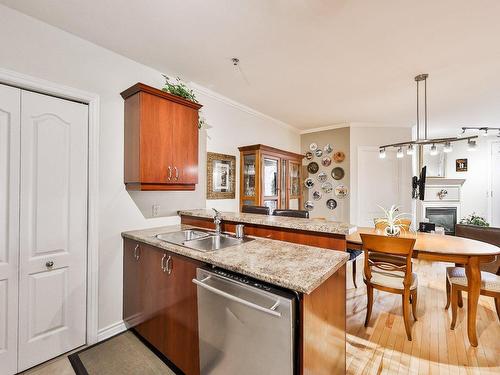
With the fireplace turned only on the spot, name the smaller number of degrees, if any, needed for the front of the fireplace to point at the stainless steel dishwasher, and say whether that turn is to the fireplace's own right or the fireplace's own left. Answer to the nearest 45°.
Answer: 0° — it already faces it

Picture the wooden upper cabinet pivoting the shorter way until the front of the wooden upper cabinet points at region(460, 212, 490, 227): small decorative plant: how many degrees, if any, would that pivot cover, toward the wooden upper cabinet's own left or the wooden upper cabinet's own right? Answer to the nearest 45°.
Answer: approximately 45° to the wooden upper cabinet's own left

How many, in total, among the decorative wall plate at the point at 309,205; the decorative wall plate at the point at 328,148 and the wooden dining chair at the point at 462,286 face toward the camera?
2

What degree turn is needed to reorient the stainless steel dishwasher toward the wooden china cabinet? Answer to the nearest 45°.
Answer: approximately 135° to its right

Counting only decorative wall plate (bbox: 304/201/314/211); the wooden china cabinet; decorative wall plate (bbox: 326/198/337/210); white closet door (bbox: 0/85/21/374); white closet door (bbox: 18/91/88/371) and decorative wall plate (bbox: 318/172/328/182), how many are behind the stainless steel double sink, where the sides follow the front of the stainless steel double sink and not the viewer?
4

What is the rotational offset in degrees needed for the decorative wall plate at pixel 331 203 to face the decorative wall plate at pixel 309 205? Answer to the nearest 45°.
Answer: approximately 90° to its right

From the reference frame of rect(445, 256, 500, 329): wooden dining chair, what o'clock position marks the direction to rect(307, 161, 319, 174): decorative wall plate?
The decorative wall plate is roughly at 1 o'clock from the wooden dining chair.

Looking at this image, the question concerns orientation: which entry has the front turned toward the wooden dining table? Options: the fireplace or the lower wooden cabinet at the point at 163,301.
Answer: the fireplace

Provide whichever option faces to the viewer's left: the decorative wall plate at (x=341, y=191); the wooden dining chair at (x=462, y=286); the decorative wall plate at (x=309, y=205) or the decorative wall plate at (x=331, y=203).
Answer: the wooden dining chair

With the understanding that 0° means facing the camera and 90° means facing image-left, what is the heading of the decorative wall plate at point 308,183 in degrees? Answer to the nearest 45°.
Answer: approximately 0°

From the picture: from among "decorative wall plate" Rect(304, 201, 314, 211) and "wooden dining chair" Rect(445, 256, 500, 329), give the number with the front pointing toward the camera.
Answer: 1
